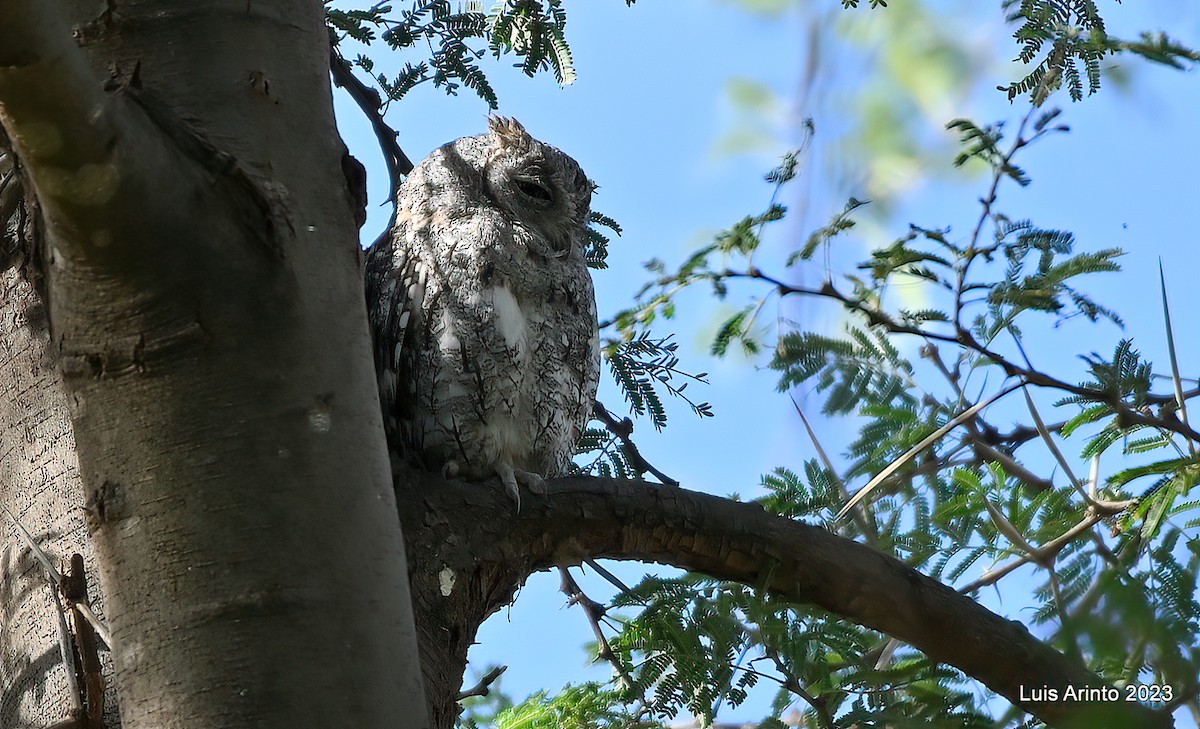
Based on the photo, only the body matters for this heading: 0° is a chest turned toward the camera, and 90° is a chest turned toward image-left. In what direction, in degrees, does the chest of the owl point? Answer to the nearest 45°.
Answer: approximately 315°
